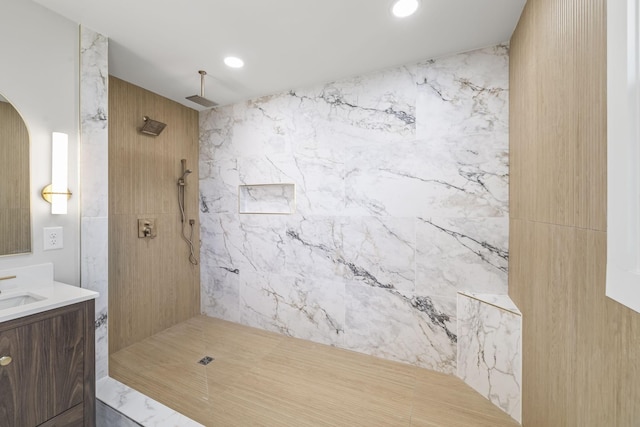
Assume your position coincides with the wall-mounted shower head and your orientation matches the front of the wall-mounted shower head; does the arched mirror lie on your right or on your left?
on your right

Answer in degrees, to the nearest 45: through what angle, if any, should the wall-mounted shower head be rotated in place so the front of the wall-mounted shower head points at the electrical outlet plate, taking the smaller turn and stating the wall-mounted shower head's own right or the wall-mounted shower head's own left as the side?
approximately 90° to the wall-mounted shower head's own right

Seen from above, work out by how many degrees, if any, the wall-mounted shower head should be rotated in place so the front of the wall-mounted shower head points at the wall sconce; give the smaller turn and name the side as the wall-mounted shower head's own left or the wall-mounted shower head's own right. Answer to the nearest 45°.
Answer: approximately 90° to the wall-mounted shower head's own right

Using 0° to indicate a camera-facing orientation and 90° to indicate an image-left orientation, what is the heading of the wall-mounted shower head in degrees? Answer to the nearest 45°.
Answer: approximately 315°
